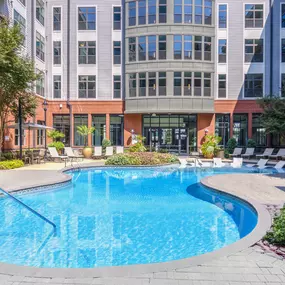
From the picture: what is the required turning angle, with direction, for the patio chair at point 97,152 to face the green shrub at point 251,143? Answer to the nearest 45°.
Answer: approximately 90° to its left

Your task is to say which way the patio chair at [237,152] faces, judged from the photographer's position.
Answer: facing the viewer and to the left of the viewer

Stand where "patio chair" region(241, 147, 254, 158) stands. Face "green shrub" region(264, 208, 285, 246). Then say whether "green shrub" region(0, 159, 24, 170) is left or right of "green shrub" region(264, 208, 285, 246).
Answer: right

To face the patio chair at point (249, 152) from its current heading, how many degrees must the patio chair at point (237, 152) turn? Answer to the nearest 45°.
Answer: approximately 135° to its left

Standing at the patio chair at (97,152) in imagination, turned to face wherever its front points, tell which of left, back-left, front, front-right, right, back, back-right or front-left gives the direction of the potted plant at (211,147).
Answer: left

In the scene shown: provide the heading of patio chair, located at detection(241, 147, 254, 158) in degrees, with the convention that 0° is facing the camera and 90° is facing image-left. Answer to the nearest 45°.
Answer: approximately 45°

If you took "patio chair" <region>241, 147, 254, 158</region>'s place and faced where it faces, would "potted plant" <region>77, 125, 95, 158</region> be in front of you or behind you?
in front

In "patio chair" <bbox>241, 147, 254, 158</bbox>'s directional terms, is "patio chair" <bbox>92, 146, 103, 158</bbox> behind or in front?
in front

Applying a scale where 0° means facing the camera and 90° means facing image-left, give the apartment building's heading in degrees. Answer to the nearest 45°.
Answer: approximately 0°

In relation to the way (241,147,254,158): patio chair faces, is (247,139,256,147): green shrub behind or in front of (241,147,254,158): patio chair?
behind

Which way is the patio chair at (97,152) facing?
toward the camera

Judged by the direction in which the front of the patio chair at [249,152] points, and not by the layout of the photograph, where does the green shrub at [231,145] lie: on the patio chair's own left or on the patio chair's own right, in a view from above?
on the patio chair's own right

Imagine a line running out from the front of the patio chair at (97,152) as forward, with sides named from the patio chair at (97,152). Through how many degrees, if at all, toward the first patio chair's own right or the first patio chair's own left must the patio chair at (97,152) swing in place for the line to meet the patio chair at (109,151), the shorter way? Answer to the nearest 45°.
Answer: approximately 90° to the first patio chair's own left

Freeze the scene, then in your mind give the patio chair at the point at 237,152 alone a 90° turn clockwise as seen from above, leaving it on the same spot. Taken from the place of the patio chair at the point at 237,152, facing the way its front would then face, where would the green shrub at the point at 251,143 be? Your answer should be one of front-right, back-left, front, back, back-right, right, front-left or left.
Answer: right
